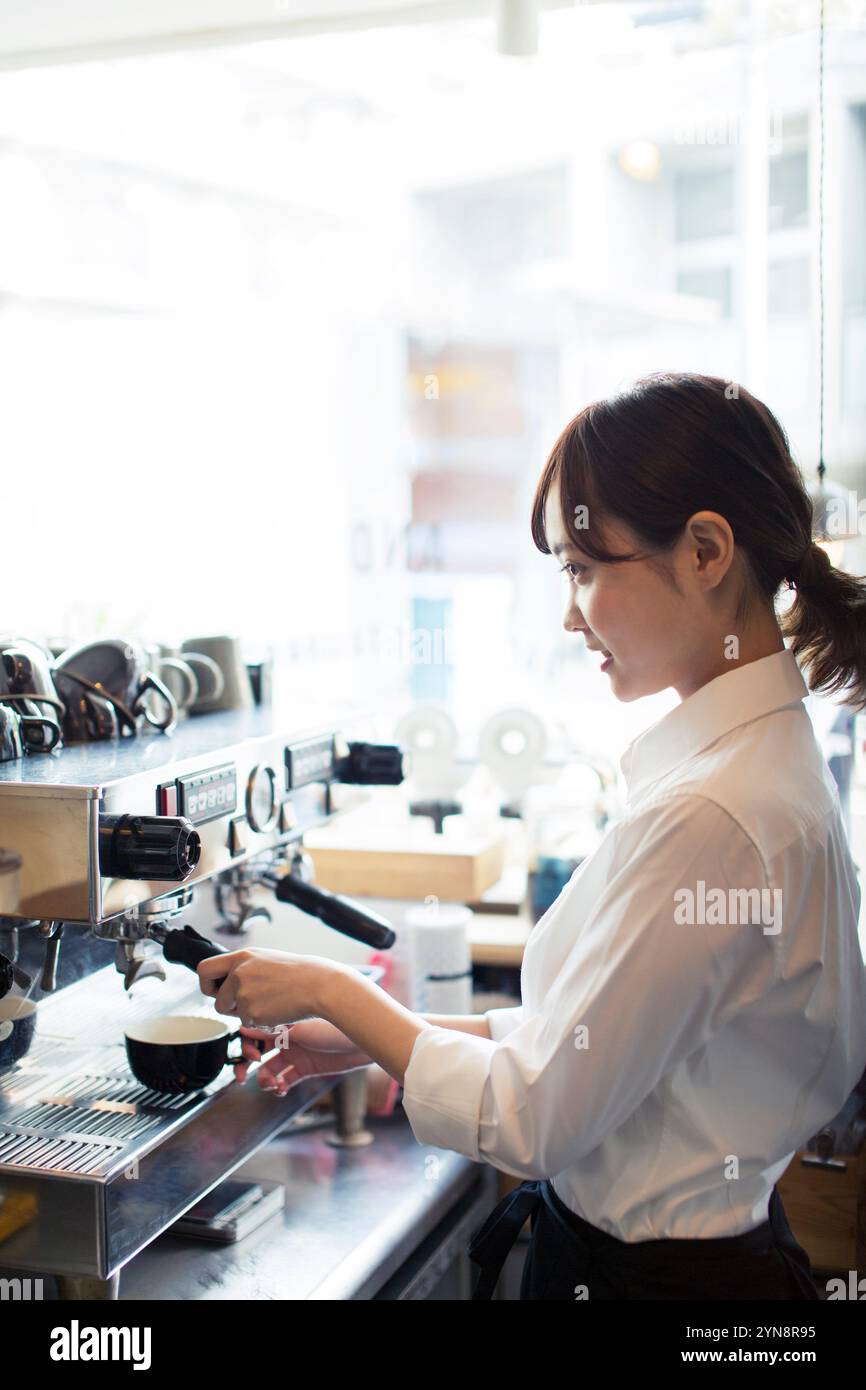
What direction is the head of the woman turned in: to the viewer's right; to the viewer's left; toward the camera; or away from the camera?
to the viewer's left

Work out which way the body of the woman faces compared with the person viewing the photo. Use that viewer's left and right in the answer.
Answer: facing to the left of the viewer

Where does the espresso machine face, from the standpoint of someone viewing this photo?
facing the viewer and to the right of the viewer

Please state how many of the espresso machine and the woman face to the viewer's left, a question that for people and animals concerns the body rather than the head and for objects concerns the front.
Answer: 1
